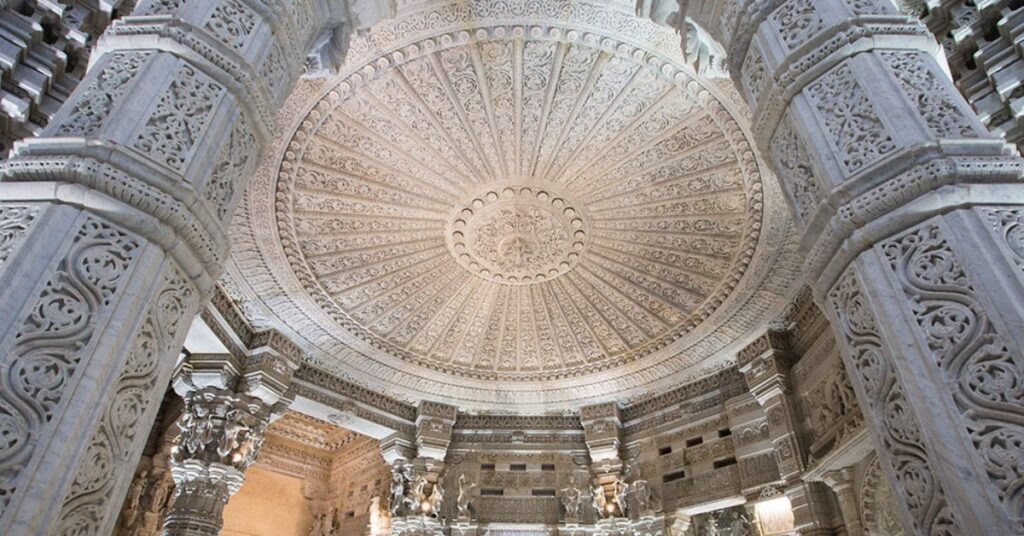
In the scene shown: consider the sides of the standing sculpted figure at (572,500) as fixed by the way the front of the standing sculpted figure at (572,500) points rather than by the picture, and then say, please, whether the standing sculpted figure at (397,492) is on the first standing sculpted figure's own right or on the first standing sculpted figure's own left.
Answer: on the first standing sculpted figure's own right

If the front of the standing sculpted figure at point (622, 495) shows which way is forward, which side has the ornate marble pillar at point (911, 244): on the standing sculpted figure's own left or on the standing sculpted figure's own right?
on the standing sculpted figure's own left

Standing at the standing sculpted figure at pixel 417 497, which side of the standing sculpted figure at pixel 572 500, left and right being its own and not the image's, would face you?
right

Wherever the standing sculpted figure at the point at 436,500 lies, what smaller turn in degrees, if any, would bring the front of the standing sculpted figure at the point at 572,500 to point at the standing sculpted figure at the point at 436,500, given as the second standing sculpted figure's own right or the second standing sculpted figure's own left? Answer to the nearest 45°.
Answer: approximately 90° to the second standing sculpted figure's own right

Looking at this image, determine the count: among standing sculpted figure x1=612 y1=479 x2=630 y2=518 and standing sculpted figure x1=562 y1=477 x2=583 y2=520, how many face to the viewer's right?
0

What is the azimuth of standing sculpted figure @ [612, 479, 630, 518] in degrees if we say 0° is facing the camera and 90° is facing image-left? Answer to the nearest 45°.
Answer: approximately 45°

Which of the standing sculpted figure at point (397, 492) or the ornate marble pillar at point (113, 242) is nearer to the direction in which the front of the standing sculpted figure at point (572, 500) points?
the ornate marble pillar

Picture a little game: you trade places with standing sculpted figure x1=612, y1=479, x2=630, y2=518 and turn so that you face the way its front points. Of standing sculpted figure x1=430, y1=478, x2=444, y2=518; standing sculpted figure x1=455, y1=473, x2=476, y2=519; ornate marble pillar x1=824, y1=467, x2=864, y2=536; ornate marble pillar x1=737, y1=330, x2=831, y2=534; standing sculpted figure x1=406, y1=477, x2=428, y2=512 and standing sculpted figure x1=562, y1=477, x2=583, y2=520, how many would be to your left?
2

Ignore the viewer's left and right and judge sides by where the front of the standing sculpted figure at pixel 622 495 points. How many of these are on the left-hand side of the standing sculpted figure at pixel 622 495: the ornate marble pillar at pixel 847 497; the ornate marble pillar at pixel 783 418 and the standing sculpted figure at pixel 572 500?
2

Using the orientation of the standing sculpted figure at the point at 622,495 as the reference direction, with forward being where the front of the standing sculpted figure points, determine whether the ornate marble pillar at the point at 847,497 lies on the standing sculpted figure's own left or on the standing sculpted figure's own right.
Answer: on the standing sculpted figure's own left

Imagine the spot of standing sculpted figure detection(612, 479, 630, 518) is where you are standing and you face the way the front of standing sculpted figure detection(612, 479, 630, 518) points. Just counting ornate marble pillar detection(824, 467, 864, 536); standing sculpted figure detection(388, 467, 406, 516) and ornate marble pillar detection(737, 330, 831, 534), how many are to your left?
2
